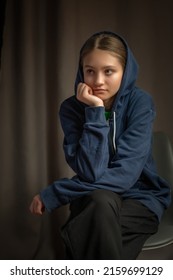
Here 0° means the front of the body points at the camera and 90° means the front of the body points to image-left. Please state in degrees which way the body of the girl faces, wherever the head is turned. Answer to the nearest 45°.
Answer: approximately 45°
